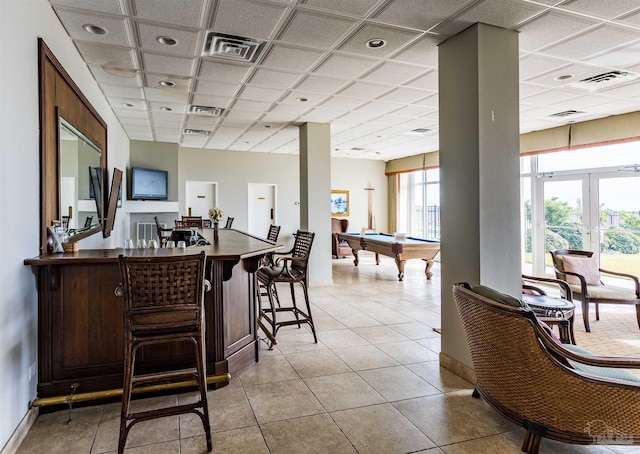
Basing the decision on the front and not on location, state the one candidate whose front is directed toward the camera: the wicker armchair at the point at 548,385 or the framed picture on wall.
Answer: the framed picture on wall

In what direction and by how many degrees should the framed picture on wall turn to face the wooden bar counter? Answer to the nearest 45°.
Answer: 0° — it already faces it

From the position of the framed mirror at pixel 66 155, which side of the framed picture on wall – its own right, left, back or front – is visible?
front

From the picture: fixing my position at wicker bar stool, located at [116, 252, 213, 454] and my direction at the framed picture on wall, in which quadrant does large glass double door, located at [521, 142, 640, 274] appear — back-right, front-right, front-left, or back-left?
front-right

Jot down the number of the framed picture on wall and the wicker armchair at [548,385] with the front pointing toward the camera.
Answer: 1

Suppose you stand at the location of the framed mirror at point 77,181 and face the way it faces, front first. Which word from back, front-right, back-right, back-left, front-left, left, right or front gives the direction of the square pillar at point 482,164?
front

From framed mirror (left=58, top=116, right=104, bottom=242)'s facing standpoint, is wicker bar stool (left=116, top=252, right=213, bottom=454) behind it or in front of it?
in front

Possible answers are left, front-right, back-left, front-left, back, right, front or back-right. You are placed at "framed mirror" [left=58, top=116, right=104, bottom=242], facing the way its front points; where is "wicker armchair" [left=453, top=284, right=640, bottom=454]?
front

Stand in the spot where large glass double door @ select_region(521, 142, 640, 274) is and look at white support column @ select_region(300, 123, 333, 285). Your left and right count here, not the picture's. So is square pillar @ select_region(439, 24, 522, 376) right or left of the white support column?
left

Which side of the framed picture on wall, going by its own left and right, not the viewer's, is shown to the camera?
front

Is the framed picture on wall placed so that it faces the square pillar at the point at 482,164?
yes

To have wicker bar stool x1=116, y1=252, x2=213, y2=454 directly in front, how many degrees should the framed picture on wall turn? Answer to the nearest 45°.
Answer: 0° — it already faces it
